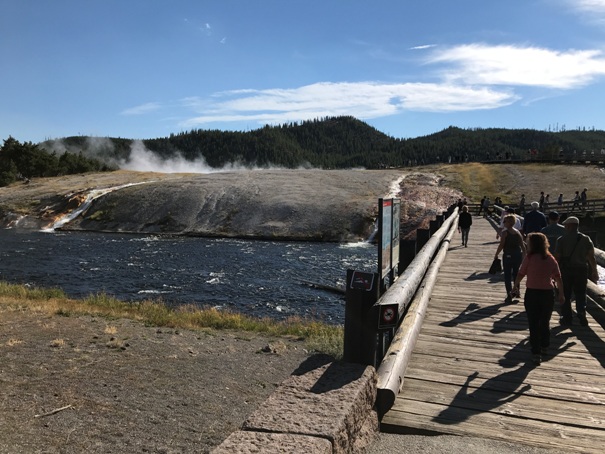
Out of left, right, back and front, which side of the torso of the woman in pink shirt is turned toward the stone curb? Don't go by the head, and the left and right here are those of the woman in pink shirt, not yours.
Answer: back

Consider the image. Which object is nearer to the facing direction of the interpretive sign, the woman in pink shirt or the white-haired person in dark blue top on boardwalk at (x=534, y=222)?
the woman in pink shirt

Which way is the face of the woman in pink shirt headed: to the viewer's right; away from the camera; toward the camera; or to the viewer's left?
away from the camera

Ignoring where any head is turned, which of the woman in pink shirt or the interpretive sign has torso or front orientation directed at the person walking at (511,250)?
the woman in pink shirt

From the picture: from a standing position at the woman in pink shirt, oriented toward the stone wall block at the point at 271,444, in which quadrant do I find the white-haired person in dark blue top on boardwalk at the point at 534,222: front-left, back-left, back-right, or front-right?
back-right

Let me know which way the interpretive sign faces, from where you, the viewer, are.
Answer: facing the viewer and to the right of the viewer

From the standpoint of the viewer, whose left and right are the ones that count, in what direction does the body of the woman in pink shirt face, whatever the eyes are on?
facing away from the viewer

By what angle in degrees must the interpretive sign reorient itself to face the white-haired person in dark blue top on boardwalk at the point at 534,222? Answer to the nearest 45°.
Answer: approximately 90° to its left

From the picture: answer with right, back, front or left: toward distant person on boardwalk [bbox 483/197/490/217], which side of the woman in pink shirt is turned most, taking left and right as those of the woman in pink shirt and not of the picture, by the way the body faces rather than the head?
front

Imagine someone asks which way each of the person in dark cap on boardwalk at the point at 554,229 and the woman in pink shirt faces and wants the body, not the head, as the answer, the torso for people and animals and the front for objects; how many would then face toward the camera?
0
